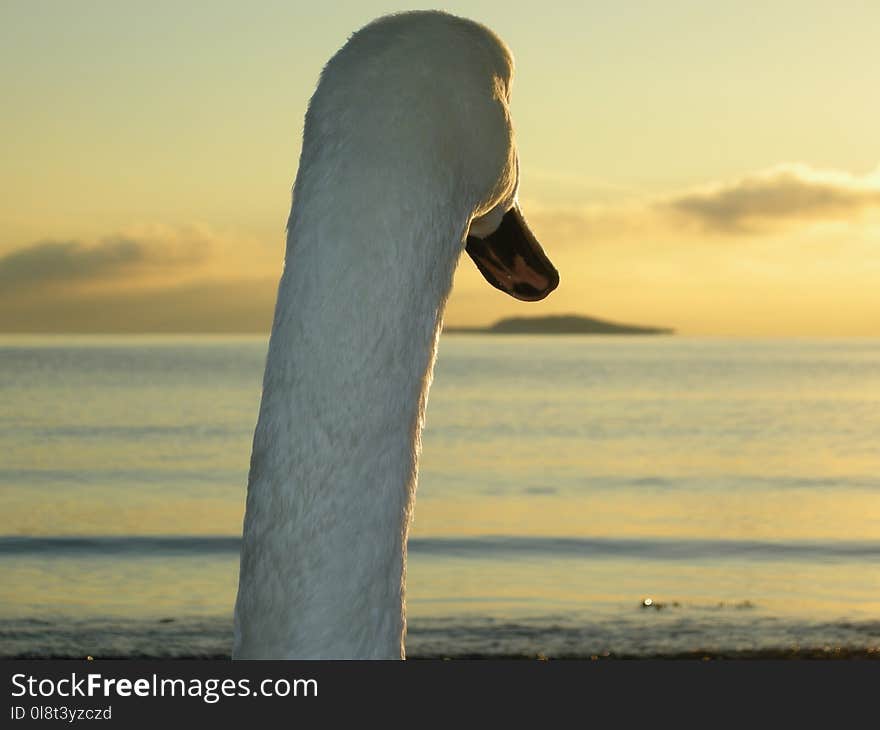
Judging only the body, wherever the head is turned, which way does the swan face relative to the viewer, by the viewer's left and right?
facing away from the viewer and to the right of the viewer
